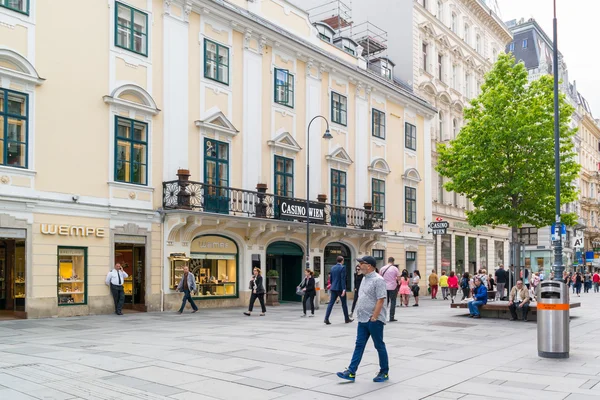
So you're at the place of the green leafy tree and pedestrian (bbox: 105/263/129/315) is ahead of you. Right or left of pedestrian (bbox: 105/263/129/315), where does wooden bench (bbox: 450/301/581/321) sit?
left

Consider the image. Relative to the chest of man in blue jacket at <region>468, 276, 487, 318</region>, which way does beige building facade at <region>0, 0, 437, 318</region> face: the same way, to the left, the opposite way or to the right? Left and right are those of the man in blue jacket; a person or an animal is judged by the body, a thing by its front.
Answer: to the left

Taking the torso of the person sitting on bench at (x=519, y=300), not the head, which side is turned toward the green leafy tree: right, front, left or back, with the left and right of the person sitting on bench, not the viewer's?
back

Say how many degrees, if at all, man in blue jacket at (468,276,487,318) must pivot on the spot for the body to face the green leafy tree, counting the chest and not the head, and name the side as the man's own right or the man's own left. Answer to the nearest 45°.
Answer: approximately 135° to the man's own right

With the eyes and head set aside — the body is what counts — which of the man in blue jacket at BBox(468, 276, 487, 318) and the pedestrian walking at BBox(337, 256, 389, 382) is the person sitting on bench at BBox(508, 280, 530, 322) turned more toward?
the pedestrian walking

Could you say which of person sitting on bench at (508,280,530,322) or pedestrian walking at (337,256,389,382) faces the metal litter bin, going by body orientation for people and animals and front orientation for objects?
the person sitting on bench
